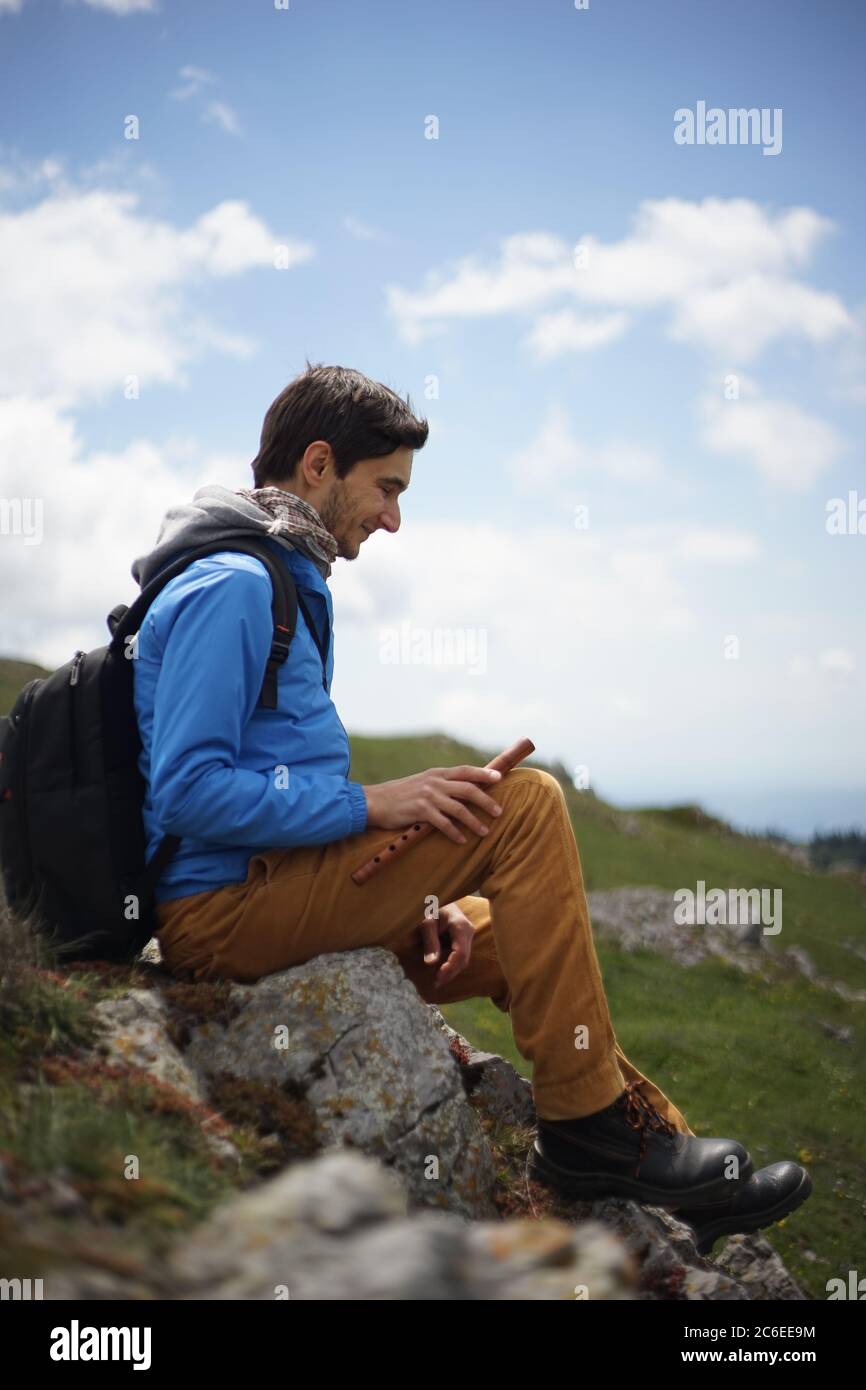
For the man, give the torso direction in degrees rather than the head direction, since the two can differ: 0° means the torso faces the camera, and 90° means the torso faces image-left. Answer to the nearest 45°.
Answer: approximately 270°

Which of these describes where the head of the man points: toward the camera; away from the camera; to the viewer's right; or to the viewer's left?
to the viewer's right

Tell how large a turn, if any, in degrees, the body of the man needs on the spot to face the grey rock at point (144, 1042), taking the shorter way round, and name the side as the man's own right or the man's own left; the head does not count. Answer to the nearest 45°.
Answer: approximately 135° to the man's own right
